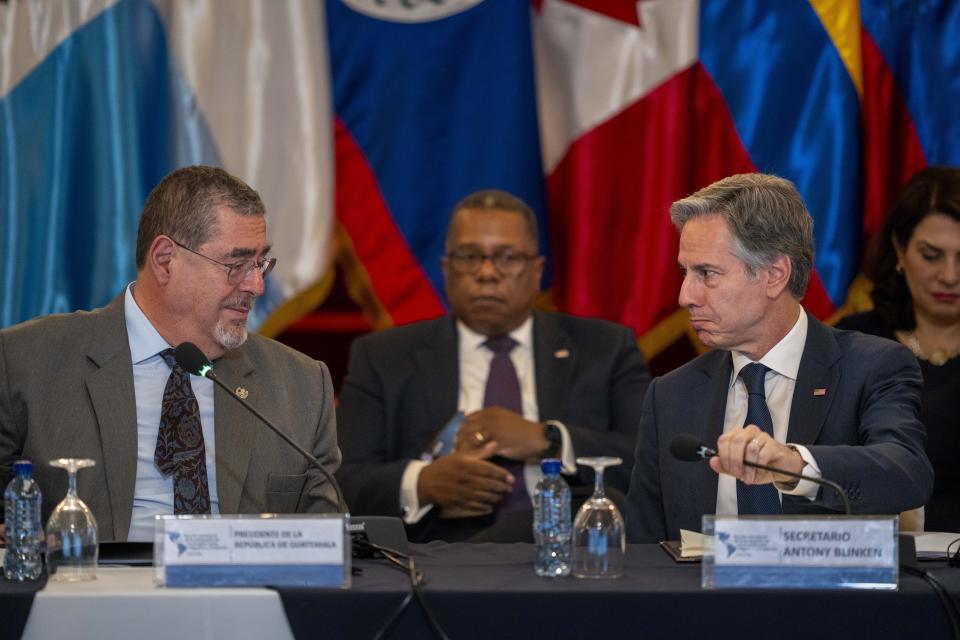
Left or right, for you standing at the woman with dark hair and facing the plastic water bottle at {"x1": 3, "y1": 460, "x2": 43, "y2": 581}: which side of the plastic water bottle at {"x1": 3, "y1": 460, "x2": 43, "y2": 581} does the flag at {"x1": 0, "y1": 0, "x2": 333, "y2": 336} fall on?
right

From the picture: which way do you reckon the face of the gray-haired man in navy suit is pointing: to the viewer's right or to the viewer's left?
to the viewer's left

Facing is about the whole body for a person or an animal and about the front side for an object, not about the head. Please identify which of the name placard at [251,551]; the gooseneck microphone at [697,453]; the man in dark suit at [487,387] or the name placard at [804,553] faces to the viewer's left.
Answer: the gooseneck microphone

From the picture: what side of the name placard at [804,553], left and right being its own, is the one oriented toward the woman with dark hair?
back

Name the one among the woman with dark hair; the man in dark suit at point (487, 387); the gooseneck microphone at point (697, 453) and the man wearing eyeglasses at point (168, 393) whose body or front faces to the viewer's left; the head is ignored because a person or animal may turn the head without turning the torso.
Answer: the gooseneck microphone

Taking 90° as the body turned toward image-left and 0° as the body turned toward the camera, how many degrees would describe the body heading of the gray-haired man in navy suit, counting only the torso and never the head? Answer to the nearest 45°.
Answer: approximately 45°

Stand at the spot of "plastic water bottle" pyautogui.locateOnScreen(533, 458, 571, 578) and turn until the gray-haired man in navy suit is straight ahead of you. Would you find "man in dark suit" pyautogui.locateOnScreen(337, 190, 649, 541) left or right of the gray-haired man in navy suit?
left
